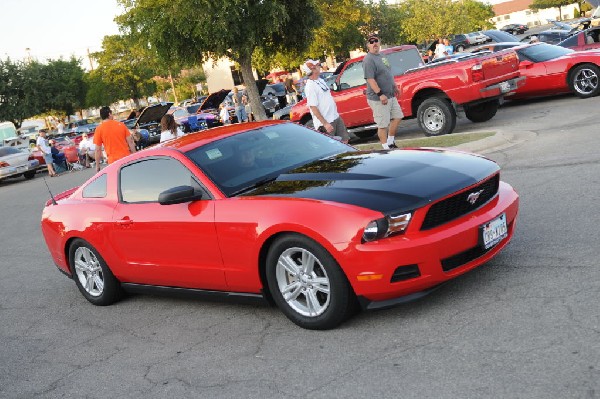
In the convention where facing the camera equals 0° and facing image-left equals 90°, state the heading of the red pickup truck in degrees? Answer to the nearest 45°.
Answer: approximately 135°

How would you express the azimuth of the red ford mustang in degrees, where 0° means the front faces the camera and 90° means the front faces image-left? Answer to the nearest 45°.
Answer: approximately 315°

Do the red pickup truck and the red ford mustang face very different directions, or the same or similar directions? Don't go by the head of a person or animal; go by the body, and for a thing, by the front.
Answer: very different directions

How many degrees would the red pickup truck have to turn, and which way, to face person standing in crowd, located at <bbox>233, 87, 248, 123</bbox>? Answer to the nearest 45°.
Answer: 0° — it already faces them

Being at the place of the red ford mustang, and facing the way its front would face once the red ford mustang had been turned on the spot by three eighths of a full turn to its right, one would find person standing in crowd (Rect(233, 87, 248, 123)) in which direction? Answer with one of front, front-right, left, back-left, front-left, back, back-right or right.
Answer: right

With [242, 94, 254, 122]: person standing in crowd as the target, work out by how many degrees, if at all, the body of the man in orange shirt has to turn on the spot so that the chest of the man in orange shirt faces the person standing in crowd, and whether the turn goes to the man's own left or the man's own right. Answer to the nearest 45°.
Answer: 0° — they already face them

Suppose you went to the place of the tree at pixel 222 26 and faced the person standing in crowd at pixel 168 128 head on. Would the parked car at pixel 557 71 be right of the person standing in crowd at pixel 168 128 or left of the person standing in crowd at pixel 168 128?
left

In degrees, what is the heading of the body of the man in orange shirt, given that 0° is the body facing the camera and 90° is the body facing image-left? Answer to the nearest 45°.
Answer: approximately 180°

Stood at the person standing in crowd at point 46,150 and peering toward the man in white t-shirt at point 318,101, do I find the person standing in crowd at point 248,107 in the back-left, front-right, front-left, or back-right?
front-left

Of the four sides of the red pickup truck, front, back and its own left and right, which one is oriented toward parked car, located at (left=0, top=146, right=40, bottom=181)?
front

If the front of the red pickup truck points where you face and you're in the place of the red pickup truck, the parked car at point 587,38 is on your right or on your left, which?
on your right

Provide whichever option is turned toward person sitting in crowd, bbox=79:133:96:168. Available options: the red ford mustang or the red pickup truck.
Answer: the red pickup truck

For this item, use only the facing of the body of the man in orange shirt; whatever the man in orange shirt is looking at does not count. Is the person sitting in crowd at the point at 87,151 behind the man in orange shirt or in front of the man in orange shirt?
in front

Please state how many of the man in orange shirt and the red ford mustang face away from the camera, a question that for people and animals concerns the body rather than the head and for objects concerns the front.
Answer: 1

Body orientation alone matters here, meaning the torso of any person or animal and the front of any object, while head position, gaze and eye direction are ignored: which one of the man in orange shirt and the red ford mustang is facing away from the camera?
the man in orange shirt
